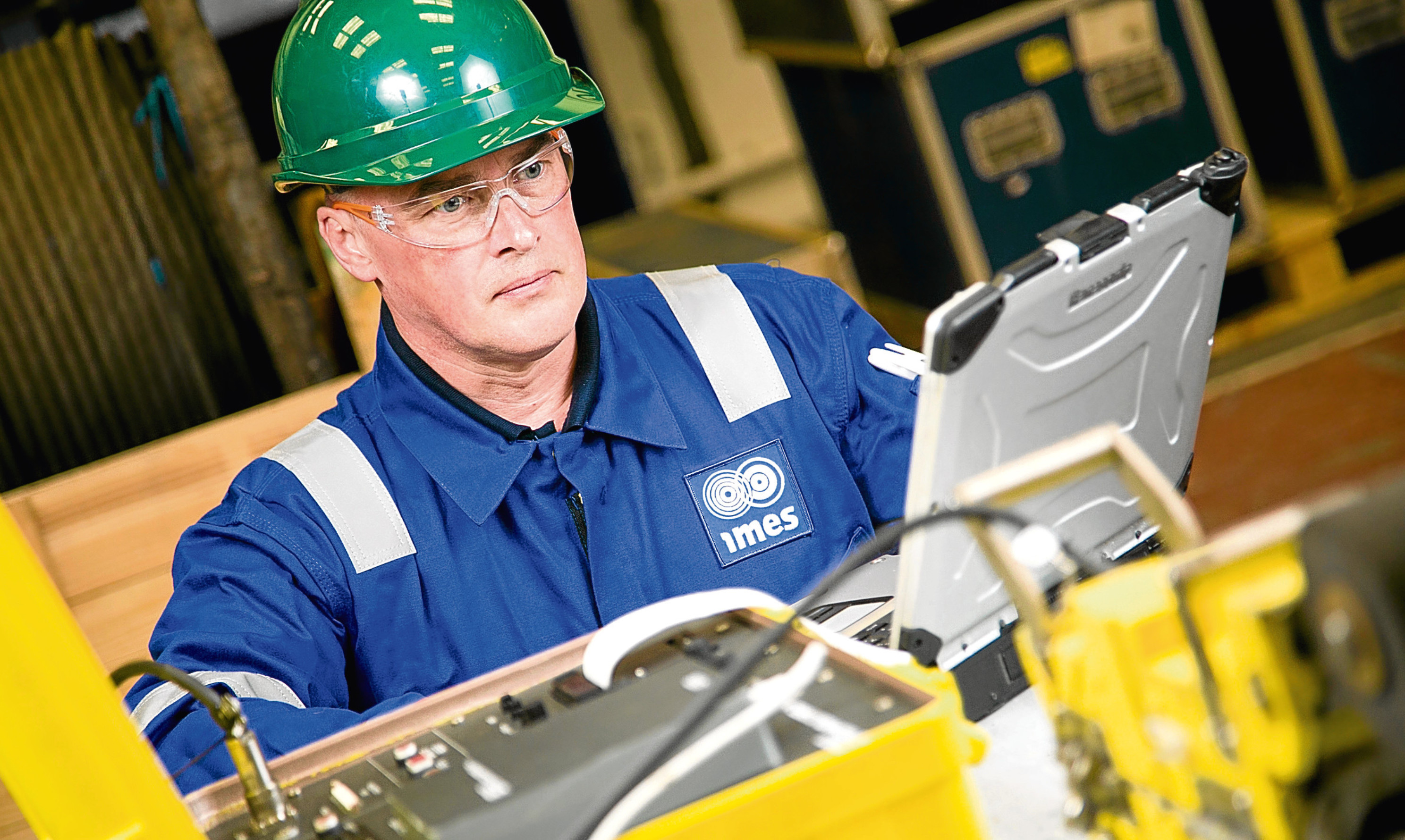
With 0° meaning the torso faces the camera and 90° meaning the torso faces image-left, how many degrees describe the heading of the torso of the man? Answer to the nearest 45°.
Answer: approximately 0°

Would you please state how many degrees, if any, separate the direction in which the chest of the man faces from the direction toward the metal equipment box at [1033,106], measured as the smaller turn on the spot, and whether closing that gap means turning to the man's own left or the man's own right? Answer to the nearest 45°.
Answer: approximately 135° to the man's own left

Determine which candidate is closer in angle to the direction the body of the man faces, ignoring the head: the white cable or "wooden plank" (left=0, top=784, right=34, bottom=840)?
the white cable

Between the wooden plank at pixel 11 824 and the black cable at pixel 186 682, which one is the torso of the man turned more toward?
the black cable

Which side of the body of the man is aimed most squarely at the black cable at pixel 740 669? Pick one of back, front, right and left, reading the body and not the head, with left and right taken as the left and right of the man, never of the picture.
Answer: front

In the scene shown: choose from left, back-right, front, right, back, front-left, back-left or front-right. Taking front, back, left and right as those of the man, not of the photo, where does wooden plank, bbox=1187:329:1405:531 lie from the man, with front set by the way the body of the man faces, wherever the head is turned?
back-left

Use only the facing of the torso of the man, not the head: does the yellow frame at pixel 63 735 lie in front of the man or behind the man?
in front

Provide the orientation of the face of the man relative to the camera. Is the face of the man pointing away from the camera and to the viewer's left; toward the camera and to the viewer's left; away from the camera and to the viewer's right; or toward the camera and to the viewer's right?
toward the camera and to the viewer's right
